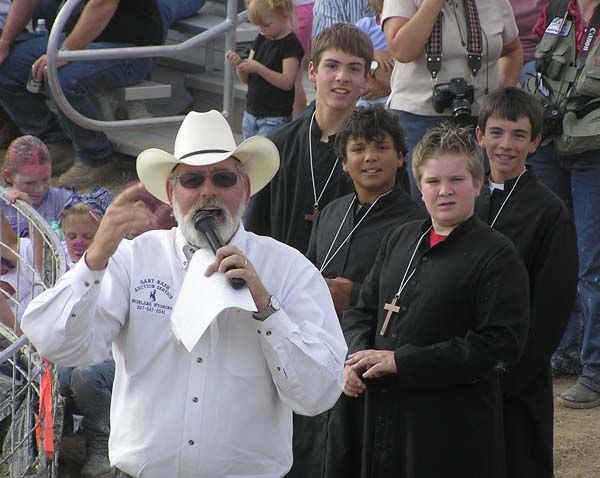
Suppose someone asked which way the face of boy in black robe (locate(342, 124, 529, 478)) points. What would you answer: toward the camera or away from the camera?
toward the camera

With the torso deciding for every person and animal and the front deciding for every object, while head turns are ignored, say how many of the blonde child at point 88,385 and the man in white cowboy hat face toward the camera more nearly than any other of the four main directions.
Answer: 2

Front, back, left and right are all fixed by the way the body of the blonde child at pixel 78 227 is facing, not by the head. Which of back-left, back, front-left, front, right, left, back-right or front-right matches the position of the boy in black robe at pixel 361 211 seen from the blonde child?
front-left

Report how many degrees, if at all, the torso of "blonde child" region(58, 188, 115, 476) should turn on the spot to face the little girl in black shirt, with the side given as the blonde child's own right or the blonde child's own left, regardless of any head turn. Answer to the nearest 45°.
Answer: approximately 135° to the blonde child's own left

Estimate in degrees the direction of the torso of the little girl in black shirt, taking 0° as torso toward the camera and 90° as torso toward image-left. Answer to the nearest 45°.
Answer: approximately 45°

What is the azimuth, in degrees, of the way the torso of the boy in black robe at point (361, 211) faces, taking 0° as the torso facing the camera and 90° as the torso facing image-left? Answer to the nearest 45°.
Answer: approximately 45°

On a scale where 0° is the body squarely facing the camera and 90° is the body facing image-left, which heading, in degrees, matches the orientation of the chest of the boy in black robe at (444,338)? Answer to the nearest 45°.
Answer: approximately 45°

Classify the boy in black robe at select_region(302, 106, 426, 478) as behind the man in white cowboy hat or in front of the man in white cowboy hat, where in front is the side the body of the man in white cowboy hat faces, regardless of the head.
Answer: behind

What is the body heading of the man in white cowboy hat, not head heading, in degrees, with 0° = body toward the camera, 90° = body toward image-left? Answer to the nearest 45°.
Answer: approximately 0°

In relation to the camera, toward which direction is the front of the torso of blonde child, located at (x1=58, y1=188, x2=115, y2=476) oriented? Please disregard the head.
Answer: toward the camera

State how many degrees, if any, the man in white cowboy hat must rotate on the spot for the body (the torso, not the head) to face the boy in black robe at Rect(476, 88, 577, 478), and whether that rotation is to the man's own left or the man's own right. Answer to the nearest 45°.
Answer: approximately 135° to the man's own left

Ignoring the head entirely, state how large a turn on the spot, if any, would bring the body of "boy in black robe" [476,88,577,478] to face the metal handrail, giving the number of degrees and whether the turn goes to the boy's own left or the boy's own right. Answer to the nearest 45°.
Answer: approximately 90° to the boy's own right

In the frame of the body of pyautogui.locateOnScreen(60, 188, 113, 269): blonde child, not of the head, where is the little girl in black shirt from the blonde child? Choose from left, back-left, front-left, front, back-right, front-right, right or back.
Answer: back-left

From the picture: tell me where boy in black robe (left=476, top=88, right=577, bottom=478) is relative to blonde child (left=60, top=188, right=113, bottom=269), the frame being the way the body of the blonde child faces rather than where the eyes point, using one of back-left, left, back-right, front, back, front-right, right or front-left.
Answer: front-left
